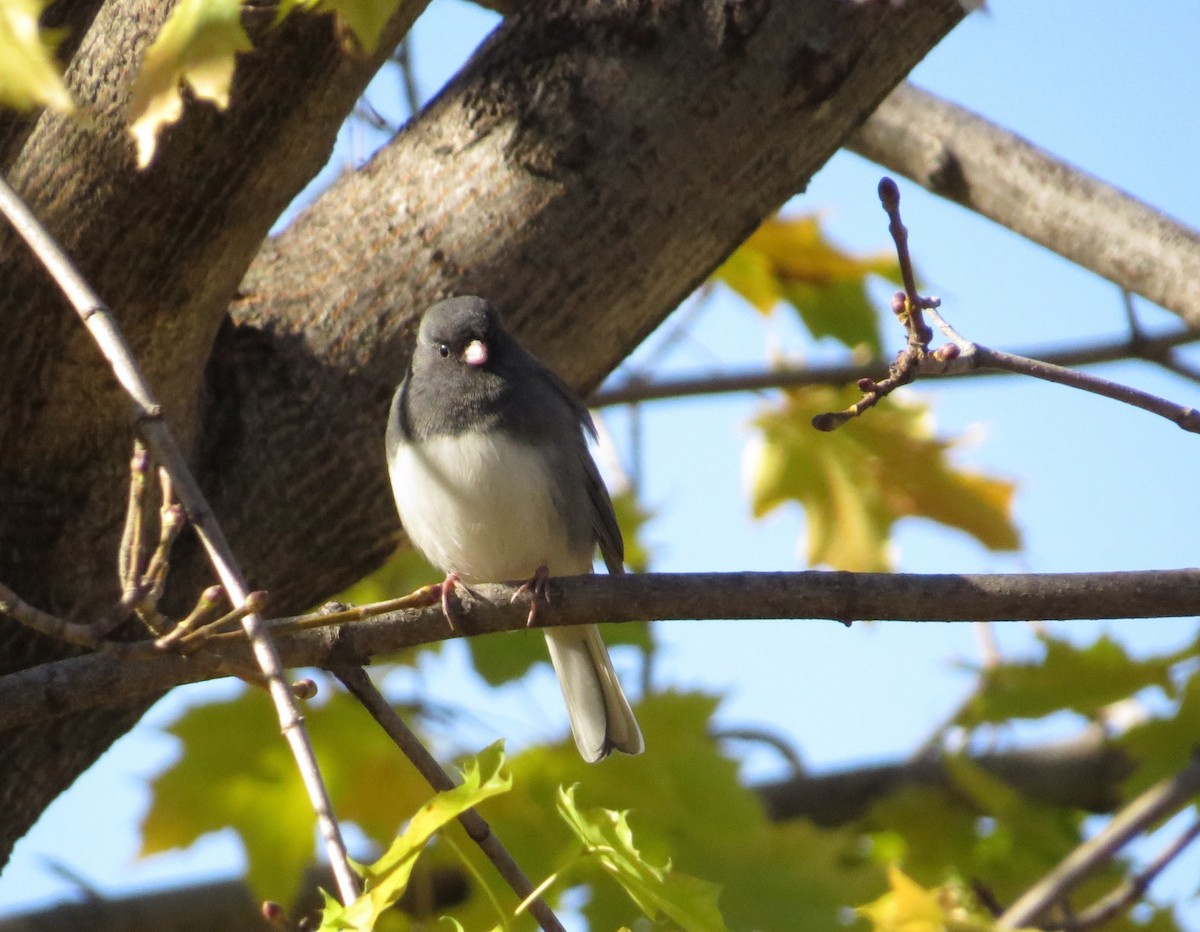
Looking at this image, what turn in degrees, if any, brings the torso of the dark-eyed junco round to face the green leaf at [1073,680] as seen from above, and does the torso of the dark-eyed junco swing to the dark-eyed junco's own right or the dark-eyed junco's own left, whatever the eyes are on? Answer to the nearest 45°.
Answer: approximately 135° to the dark-eyed junco's own left

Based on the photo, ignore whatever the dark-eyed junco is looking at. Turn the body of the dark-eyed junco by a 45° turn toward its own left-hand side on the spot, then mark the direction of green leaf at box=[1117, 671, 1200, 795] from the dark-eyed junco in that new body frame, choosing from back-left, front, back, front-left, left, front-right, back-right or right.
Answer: left

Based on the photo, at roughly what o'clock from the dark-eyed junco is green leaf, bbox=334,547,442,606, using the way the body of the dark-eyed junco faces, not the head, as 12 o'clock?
The green leaf is roughly at 4 o'clock from the dark-eyed junco.

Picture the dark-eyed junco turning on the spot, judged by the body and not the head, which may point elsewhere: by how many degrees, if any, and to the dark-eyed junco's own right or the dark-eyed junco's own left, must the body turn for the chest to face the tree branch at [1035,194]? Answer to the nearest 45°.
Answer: approximately 135° to the dark-eyed junco's own left

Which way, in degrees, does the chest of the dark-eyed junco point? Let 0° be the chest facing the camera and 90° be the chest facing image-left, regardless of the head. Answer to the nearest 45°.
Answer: approximately 45°

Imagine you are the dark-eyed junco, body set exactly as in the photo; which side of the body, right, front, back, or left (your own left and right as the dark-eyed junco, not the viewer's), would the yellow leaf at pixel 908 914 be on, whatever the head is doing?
left
